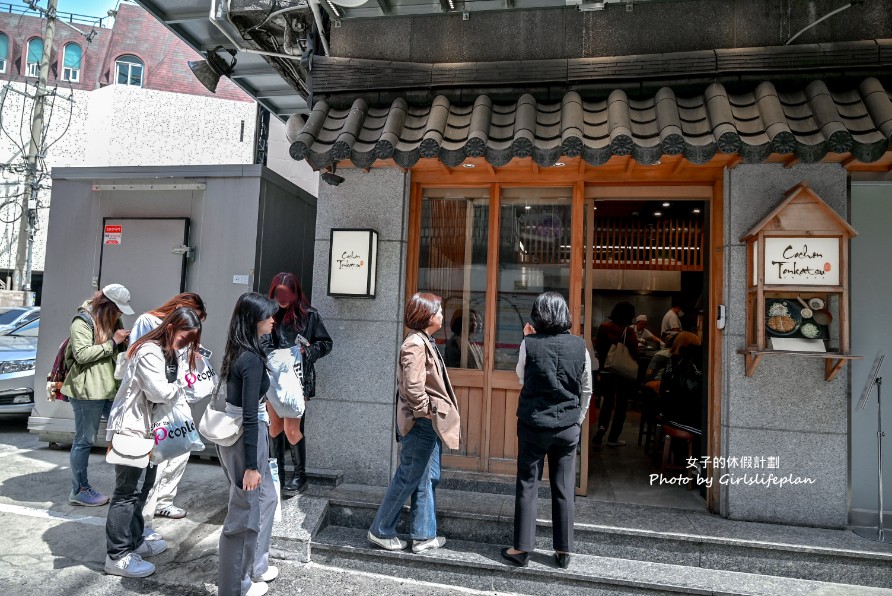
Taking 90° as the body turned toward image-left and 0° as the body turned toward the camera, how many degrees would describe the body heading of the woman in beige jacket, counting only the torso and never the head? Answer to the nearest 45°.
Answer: approximately 270°

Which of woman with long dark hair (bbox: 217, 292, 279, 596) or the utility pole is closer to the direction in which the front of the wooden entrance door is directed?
the woman with long dark hair

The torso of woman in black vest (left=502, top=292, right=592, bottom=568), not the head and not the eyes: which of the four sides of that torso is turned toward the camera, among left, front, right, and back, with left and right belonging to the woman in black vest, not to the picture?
back

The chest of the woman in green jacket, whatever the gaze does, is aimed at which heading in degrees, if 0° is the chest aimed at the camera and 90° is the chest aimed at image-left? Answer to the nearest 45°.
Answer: approximately 270°

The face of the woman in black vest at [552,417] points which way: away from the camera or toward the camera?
away from the camera

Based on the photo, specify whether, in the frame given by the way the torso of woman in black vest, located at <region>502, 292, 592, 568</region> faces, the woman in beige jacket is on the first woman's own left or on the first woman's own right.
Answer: on the first woman's own left

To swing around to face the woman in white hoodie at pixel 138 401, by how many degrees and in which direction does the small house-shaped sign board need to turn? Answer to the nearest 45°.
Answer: approximately 45° to its right

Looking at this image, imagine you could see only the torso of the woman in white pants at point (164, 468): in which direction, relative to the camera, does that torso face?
to the viewer's right
